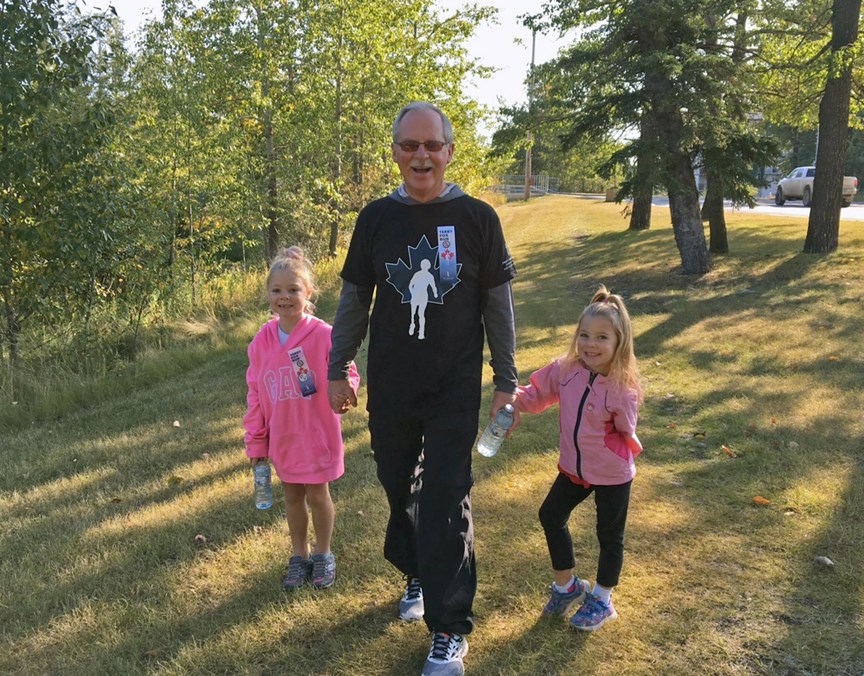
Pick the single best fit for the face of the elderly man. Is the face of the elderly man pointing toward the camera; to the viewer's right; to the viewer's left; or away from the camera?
toward the camera

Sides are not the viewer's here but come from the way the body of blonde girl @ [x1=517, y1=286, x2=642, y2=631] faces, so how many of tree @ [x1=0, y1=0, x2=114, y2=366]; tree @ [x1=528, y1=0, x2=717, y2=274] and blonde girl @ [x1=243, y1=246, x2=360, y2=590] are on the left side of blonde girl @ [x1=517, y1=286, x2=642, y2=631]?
0

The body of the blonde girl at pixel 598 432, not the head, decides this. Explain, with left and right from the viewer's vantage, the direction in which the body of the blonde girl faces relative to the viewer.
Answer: facing the viewer and to the left of the viewer

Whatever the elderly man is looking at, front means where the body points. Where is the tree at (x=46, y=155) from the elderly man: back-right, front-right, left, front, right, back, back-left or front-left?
back-right

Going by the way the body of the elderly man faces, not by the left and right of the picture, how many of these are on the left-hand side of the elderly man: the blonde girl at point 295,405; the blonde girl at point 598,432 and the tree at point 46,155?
1

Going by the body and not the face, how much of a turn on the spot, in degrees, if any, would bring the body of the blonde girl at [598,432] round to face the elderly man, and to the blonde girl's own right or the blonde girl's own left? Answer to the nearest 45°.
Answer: approximately 45° to the blonde girl's own right

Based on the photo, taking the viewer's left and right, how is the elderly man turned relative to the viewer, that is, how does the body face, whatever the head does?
facing the viewer

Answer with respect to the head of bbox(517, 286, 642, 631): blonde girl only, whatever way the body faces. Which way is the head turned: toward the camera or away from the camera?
toward the camera

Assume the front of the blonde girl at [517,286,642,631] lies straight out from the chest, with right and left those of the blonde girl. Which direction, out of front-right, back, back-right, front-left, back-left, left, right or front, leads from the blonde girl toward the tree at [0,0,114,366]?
right

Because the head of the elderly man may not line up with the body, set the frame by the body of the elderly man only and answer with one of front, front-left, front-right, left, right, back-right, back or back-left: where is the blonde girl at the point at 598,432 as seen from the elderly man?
left

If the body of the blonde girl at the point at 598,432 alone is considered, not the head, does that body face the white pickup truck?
no

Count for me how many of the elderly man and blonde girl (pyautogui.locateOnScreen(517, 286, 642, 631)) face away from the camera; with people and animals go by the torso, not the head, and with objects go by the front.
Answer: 0

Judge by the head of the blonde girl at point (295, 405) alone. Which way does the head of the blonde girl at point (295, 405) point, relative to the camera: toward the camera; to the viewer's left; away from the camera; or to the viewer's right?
toward the camera

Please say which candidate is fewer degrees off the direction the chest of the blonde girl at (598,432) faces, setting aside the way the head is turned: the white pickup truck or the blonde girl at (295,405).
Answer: the blonde girl

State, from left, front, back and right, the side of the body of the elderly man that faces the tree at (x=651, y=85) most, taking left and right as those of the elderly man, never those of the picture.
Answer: back

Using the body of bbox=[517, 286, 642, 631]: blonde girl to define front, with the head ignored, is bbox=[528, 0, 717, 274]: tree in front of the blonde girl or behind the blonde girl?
behind

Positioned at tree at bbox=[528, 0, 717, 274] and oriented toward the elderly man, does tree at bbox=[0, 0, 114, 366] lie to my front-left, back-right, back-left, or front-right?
front-right
